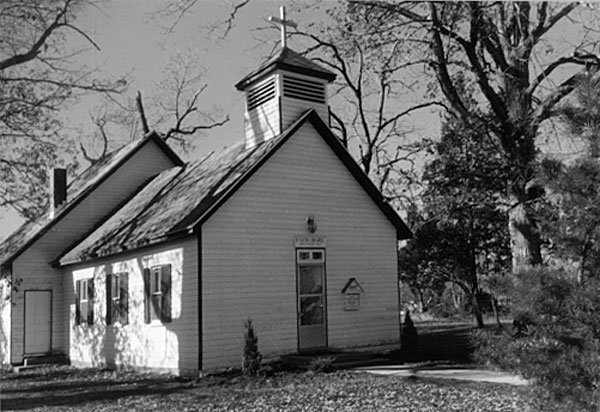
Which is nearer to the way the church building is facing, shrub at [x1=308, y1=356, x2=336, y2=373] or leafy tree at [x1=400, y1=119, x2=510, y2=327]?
the shrub

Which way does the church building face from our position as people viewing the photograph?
facing the viewer and to the right of the viewer

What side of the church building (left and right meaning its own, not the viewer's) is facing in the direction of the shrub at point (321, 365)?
front

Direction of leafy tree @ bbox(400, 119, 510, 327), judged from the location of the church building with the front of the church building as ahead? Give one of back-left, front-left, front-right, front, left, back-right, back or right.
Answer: left
